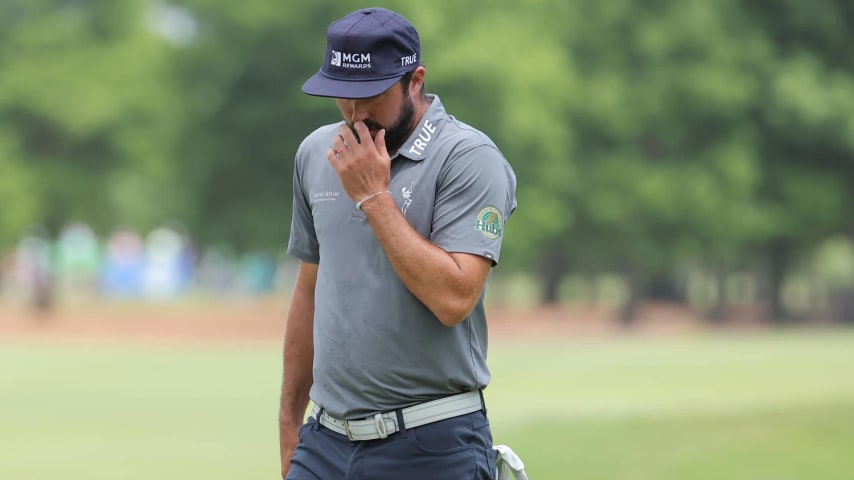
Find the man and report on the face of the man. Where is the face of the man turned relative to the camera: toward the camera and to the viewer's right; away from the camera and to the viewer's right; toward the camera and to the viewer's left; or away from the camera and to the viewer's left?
toward the camera and to the viewer's left

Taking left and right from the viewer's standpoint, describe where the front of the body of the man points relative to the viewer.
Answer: facing the viewer and to the left of the viewer
